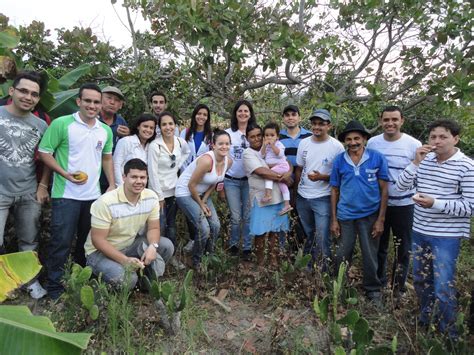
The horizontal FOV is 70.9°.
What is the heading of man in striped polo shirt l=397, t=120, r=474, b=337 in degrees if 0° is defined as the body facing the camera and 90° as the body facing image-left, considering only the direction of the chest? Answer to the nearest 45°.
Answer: approximately 45°

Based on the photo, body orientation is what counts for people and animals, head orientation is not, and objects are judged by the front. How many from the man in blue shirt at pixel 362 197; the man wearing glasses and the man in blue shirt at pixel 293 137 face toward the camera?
3

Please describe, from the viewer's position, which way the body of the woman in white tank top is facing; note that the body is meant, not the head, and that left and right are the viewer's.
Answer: facing the viewer and to the right of the viewer

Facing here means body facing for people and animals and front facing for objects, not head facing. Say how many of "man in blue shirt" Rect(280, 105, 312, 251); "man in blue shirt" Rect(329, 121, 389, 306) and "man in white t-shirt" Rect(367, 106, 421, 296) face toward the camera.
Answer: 3

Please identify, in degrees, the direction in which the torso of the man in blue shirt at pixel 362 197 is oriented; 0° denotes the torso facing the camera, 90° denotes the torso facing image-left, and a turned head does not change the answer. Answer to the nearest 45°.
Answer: approximately 0°
